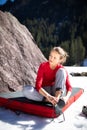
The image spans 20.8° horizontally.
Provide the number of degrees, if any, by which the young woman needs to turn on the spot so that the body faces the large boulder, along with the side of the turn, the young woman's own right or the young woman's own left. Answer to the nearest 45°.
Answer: approximately 135° to the young woman's own right

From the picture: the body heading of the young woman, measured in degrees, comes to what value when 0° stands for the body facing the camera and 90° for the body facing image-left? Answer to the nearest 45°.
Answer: approximately 0°
